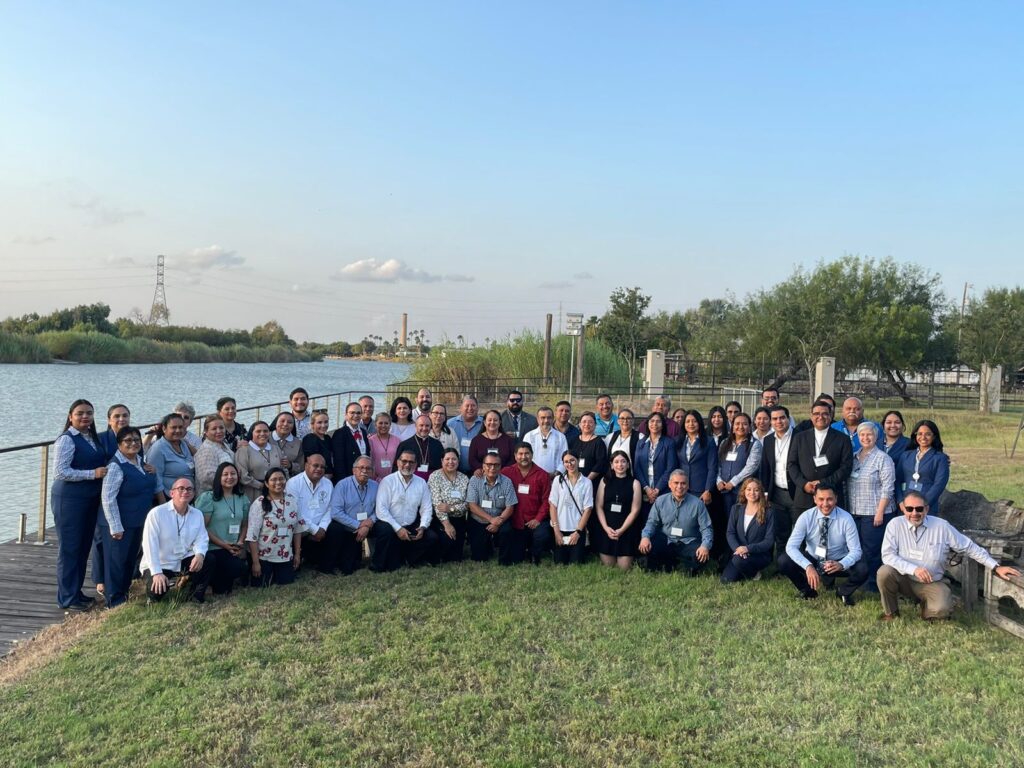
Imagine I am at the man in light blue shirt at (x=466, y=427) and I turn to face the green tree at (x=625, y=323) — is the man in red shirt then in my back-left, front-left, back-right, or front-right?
back-right

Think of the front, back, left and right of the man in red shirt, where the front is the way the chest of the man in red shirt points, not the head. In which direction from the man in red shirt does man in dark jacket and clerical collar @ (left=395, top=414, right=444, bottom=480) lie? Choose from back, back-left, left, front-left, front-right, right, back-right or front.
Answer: right

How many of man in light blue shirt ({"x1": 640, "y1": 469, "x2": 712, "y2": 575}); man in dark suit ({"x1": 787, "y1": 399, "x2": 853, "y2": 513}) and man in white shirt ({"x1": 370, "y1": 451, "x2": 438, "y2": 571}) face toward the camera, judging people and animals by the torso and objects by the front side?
3

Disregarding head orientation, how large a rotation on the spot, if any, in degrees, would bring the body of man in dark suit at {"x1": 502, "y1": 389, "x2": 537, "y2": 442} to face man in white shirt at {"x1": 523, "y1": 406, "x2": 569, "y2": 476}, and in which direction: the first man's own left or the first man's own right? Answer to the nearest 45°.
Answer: approximately 45° to the first man's own left

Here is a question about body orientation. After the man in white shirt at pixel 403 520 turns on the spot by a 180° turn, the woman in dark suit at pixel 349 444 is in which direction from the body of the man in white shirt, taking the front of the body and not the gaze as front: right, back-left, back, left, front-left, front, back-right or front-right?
front-left

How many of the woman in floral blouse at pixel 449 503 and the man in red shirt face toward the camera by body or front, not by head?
2

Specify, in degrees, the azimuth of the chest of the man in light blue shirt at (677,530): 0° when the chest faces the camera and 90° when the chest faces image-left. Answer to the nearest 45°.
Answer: approximately 0°

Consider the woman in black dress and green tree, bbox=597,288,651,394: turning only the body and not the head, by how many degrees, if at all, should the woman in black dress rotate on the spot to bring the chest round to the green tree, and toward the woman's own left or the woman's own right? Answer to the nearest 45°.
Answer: approximately 180°

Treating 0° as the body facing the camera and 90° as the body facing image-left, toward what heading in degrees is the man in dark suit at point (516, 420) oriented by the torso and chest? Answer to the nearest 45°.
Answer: approximately 0°
